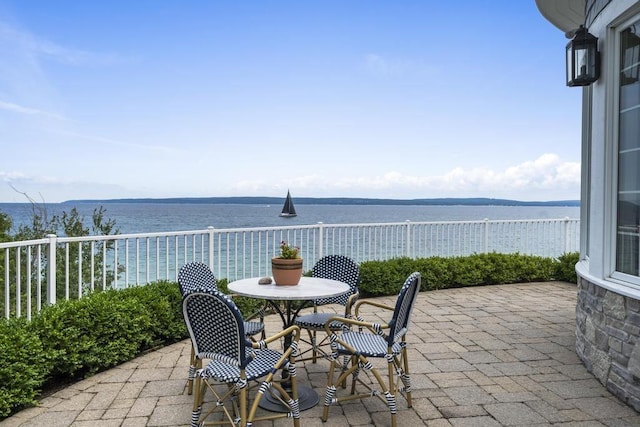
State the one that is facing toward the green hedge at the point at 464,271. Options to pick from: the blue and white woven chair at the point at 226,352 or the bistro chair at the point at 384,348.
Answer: the blue and white woven chair

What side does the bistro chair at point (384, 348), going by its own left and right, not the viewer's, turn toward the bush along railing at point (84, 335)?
front

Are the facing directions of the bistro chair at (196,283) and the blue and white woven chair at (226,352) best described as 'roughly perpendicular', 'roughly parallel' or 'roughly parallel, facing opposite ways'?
roughly perpendicular

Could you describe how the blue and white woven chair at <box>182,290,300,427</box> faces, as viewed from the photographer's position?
facing away from the viewer and to the right of the viewer

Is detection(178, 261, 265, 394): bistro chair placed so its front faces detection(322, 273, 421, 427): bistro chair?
yes

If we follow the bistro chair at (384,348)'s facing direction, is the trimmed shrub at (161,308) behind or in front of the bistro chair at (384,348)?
in front

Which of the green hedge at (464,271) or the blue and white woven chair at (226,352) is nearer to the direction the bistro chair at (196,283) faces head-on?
the blue and white woven chair

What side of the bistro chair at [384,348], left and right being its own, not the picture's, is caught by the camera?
left

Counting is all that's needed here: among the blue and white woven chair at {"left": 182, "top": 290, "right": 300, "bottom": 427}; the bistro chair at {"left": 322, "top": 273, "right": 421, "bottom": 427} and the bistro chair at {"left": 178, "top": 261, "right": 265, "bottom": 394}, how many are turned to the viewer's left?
1

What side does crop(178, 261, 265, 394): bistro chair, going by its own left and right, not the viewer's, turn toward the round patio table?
front

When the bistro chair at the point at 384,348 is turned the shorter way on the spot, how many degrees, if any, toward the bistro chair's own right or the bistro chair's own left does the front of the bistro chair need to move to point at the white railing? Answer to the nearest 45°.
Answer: approximately 90° to the bistro chair's own right

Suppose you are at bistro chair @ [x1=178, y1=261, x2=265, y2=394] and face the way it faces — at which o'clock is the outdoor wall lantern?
The outdoor wall lantern is roughly at 11 o'clock from the bistro chair.
